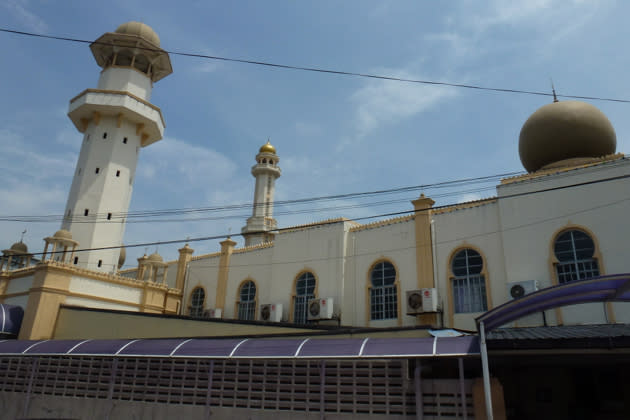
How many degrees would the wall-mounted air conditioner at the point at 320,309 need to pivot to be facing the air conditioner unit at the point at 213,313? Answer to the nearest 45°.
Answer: approximately 90° to its right

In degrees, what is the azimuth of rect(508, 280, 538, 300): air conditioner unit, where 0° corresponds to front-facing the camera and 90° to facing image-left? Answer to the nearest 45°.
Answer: approximately 45°

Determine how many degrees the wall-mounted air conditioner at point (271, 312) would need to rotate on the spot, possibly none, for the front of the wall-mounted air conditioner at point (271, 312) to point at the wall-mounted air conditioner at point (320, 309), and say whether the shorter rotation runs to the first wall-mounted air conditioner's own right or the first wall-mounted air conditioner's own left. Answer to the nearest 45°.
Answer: approximately 90° to the first wall-mounted air conditioner's own left

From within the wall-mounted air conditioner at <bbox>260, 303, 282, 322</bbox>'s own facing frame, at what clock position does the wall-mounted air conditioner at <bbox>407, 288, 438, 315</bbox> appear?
the wall-mounted air conditioner at <bbox>407, 288, 438, 315</bbox> is roughly at 9 o'clock from the wall-mounted air conditioner at <bbox>260, 303, 282, 322</bbox>.

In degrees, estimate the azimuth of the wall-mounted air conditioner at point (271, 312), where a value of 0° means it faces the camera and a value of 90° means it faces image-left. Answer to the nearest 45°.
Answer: approximately 45°

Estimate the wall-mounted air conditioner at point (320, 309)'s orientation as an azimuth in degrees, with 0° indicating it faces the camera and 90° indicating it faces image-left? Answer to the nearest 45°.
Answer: approximately 45°

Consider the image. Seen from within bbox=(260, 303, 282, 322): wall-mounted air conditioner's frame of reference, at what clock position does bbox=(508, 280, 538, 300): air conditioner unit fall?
The air conditioner unit is roughly at 9 o'clock from the wall-mounted air conditioner.

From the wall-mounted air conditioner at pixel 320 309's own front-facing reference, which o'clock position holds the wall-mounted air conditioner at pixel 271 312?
the wall-mounted air conditioner at pixel 271 312 is roughly at 3 o'clock from the wall-mounted air conditioner at pixel 320 309.

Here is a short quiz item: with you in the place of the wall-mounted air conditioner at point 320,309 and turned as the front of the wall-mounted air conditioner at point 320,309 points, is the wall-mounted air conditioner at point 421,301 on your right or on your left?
on your left
